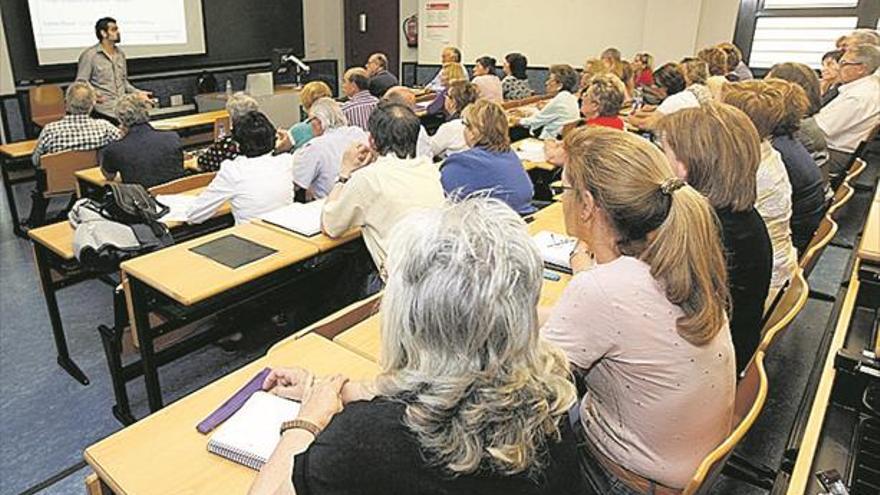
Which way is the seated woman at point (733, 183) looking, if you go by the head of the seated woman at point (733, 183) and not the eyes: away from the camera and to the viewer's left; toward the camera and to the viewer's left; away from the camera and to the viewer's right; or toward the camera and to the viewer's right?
away from the camera and to the viewer's left

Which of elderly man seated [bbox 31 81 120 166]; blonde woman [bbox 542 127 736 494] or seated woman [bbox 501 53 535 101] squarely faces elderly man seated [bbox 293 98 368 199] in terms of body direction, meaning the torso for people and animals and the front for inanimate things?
the blonde woman

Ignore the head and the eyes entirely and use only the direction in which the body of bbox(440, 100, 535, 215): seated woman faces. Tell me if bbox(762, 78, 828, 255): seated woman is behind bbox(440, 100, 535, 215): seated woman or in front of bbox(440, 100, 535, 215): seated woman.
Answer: behind

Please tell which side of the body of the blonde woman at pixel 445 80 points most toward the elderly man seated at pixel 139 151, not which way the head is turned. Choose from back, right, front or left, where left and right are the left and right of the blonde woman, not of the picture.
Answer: left

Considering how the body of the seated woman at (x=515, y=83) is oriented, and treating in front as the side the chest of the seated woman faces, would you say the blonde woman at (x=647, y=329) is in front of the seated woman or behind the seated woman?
behind

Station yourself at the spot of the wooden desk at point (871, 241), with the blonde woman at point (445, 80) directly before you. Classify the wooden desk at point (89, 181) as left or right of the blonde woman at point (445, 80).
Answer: left

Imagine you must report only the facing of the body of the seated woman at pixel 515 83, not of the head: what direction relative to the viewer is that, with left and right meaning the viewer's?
facing away from the viewer and to the left of the viewer

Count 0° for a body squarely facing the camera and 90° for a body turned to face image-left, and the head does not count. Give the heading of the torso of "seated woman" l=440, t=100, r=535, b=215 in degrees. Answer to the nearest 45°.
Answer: approximately 135°

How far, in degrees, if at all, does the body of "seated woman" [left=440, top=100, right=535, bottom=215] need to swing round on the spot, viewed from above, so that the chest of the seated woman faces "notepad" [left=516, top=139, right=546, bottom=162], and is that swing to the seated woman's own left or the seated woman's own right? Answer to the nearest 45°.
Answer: approximately 45° to the seated woman's own right

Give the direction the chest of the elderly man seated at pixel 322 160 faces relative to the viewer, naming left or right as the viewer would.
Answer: facing away from the viewer and to the left of the viewer

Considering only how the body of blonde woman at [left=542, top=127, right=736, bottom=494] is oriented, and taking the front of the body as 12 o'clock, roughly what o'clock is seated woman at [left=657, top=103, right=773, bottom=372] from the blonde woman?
The seated woman is roughly at 2 o'clock from the blonde woman.

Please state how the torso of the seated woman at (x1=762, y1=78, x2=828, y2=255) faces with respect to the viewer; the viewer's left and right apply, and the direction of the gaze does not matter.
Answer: facing away from the viewer and to the left of the viewer

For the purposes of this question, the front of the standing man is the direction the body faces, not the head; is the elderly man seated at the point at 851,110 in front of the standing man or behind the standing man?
in front

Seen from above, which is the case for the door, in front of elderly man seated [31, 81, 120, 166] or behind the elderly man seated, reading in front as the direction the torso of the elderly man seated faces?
in front

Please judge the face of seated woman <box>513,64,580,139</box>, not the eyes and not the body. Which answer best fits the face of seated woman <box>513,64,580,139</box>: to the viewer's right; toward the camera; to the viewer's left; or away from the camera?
to the viewer's left

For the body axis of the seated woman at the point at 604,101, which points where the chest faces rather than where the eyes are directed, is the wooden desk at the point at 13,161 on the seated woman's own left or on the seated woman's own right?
on the seated woman's own left
